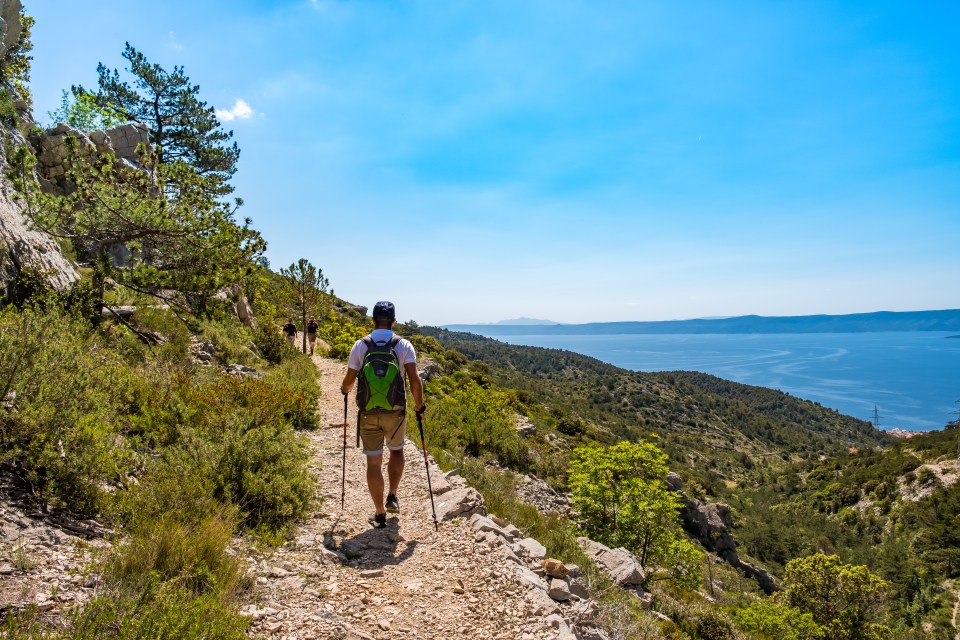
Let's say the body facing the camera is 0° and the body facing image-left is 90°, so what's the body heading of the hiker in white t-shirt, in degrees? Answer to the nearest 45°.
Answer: approximately 180°

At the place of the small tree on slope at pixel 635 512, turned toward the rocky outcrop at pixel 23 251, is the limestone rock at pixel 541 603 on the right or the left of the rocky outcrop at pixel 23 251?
left

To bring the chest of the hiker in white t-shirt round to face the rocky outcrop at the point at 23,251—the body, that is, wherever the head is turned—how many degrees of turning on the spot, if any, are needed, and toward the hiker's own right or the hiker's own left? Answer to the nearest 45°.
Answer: approximately 45° to the hiker's own left

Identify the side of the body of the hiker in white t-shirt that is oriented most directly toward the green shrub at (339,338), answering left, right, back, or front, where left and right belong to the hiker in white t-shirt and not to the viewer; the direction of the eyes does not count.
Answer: front

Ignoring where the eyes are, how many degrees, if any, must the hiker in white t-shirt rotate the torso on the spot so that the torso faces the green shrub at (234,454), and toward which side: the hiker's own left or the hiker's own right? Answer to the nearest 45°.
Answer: approximately 90° to the hiker's own left

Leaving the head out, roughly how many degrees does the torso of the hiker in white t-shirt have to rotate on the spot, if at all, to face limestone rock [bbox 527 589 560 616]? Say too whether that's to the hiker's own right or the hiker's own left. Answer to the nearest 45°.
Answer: approximately 135° to the hiker's own right

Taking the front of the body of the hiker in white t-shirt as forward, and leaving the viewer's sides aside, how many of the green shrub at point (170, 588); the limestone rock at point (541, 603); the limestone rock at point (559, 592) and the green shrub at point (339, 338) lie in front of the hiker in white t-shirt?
1

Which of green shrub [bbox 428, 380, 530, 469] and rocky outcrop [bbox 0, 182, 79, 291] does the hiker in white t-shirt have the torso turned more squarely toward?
the green shrub

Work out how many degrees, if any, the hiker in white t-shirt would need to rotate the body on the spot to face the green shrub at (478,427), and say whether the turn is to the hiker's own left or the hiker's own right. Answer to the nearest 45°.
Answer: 0° — they already face it
